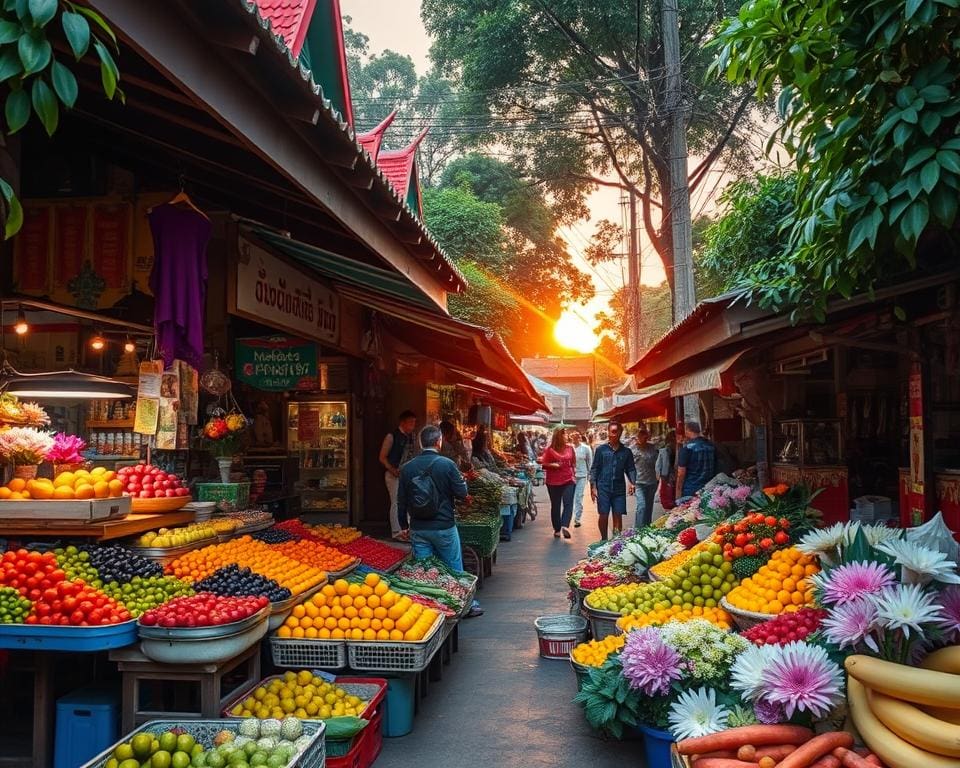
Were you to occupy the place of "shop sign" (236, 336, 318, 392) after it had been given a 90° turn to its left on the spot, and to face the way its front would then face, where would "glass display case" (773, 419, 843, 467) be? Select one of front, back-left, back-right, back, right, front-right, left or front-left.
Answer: front

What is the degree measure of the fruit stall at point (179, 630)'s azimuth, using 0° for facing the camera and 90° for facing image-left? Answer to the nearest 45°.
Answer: approximately 315°

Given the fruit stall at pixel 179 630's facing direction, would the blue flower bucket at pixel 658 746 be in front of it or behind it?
in front

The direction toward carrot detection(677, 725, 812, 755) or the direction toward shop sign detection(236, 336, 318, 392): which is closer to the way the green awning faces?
the carrot

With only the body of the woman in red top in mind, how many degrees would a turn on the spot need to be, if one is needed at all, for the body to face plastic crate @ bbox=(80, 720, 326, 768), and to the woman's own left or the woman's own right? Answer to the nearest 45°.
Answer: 0° — they already face it

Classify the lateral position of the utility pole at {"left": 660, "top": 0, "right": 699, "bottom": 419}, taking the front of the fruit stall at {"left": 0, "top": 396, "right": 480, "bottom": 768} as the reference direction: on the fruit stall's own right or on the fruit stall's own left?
on the fruit stall's own left

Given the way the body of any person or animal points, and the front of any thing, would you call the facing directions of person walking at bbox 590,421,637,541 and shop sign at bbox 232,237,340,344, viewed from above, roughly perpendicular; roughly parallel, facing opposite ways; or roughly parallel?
roughly perpendicular

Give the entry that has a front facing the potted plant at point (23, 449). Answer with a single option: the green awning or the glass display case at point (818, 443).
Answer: the glass display case

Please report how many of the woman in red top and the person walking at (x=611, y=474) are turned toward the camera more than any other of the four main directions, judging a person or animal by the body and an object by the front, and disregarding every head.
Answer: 2

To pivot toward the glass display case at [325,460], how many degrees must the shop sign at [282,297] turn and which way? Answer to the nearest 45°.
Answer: approximately 135° to its left

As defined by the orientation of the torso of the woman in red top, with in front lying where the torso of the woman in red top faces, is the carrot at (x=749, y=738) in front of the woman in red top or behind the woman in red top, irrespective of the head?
in front

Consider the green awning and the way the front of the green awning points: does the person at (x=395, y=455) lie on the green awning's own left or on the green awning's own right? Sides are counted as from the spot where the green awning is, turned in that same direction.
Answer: on the green awning's own left

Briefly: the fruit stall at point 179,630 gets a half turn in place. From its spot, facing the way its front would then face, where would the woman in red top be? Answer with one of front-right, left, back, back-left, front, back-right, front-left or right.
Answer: right
